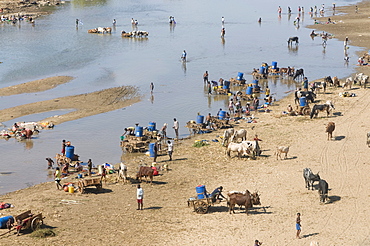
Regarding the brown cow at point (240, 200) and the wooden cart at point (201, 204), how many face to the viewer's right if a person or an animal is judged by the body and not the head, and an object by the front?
2

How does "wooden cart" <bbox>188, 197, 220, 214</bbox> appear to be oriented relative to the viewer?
to the viewer's right

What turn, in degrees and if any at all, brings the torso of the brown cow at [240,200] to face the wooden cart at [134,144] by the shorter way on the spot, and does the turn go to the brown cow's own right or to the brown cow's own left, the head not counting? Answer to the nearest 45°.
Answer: approximately 135° to the brown cow's own left

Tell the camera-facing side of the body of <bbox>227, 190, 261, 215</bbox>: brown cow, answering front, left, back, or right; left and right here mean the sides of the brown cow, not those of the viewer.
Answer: right

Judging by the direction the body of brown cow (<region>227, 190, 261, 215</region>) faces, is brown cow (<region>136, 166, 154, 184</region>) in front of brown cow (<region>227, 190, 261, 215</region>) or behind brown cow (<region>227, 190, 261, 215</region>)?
behind

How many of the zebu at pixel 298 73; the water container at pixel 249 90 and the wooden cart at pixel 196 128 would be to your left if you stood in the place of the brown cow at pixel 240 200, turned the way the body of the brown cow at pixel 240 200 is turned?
3

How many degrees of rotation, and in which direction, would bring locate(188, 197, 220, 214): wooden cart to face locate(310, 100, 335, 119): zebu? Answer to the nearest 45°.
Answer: approximately 45° to its left

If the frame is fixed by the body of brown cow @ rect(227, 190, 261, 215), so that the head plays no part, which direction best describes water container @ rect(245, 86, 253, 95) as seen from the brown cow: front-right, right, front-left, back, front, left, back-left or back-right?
left

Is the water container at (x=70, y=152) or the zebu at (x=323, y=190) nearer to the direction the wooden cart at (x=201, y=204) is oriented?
the zebu
